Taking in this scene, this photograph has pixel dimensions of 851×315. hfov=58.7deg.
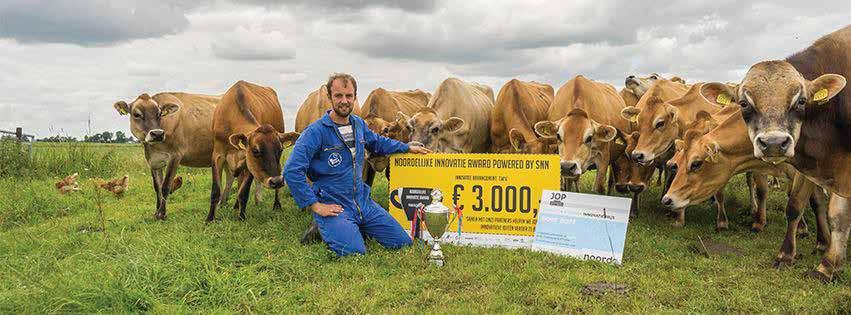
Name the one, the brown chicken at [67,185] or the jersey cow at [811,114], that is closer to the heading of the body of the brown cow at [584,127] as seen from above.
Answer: the jersey cow

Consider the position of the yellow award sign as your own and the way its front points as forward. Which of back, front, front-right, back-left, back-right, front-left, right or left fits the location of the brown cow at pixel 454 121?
back

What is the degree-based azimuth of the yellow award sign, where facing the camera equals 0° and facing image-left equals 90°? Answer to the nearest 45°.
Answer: approximately 0°

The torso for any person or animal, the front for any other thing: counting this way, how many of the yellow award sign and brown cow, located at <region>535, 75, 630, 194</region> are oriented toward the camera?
2

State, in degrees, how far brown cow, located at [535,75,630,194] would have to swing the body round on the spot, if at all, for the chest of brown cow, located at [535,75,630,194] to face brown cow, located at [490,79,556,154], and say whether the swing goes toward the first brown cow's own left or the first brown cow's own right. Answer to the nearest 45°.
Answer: approximately 135° to the first brown cow's own right

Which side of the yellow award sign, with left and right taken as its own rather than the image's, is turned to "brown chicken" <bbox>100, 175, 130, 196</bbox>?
right

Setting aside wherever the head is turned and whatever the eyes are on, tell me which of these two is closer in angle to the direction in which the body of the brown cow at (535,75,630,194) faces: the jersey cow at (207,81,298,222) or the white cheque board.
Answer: the white cheque board

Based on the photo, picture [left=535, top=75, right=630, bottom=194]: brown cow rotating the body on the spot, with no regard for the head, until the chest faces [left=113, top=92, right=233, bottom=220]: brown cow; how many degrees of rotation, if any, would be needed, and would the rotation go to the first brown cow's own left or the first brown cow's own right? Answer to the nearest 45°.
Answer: approximately 90° to the first brown cow's own right
